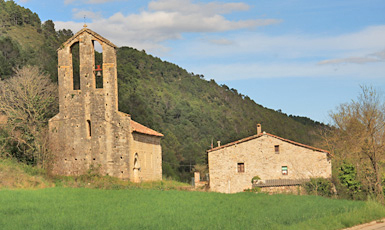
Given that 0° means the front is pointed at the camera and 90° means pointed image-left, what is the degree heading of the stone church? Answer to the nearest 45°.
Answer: approximately 0°

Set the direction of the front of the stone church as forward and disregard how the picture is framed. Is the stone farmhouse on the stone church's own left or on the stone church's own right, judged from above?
on the stone church's own left
